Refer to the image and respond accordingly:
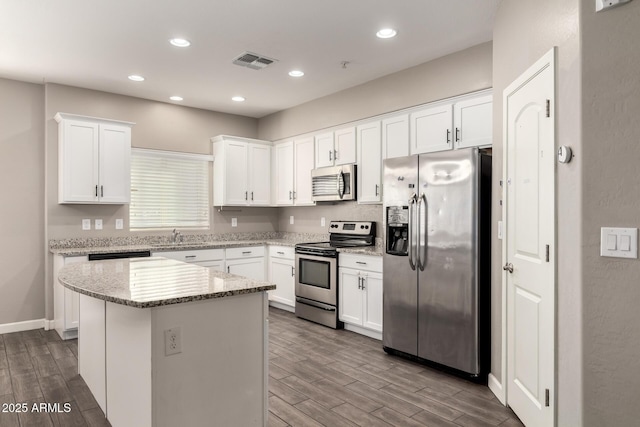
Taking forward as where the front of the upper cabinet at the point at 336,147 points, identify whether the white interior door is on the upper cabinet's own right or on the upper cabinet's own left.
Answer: on the upper cabinet's own left

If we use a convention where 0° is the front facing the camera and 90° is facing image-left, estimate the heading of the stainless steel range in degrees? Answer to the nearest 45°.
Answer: approximately 45°

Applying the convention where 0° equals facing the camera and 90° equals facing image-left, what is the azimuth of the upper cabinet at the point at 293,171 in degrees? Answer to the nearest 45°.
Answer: approximately 45°

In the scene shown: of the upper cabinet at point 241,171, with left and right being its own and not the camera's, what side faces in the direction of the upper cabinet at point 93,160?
right

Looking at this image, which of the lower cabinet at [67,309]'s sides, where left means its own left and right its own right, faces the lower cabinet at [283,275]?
left

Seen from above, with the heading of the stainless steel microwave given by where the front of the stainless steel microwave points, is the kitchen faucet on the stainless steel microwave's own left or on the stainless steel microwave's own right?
on the stainless steel microwave's own right
